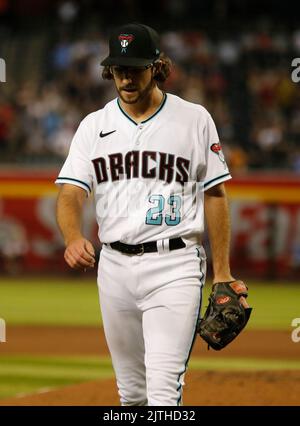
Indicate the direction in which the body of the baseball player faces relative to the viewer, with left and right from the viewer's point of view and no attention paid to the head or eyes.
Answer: facing the viewer
